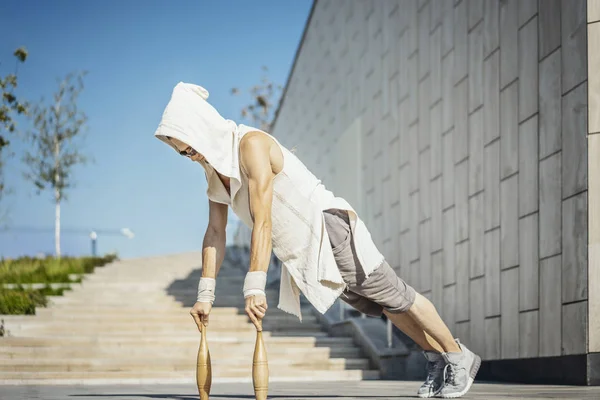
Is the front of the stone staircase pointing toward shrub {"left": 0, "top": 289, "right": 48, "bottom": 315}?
no

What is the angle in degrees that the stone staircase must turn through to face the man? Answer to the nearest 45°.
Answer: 0° — it already faces them

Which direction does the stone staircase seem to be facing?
toward the camera

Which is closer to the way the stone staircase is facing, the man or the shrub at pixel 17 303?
the man

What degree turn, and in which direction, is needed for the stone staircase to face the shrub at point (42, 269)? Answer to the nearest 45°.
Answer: approximately 180°

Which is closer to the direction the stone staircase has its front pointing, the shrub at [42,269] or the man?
the man
